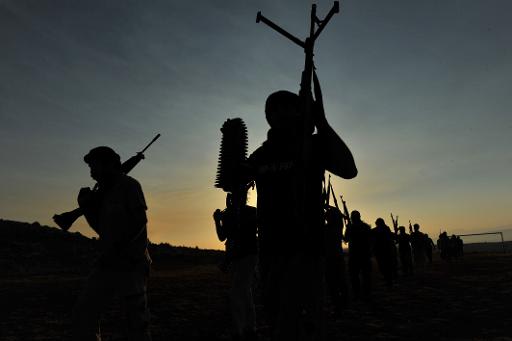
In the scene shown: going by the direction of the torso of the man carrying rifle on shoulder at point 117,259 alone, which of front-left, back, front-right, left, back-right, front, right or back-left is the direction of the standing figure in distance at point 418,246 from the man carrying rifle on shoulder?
back-right

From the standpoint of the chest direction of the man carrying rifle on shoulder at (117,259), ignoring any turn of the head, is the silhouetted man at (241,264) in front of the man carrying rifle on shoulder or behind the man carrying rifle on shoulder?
behind

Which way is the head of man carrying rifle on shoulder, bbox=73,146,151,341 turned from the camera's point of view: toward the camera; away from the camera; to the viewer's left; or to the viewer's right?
to the viewer's left

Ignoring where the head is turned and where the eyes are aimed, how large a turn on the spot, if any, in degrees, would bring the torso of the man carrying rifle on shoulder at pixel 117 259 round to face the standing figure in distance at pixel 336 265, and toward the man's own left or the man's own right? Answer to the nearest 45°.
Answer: approximately 135° to the man's own right

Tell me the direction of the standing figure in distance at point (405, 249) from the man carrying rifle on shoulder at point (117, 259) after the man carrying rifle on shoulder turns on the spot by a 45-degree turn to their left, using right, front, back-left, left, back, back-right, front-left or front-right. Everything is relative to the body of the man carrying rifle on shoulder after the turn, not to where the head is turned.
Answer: back

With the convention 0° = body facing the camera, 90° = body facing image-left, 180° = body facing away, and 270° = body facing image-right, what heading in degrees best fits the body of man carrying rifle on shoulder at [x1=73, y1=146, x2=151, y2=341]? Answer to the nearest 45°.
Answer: approximately 90°

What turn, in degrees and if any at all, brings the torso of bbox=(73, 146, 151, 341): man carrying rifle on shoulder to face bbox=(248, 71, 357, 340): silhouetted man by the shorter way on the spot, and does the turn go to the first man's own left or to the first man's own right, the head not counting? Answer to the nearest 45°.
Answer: approximately 135° to the first man's own left
